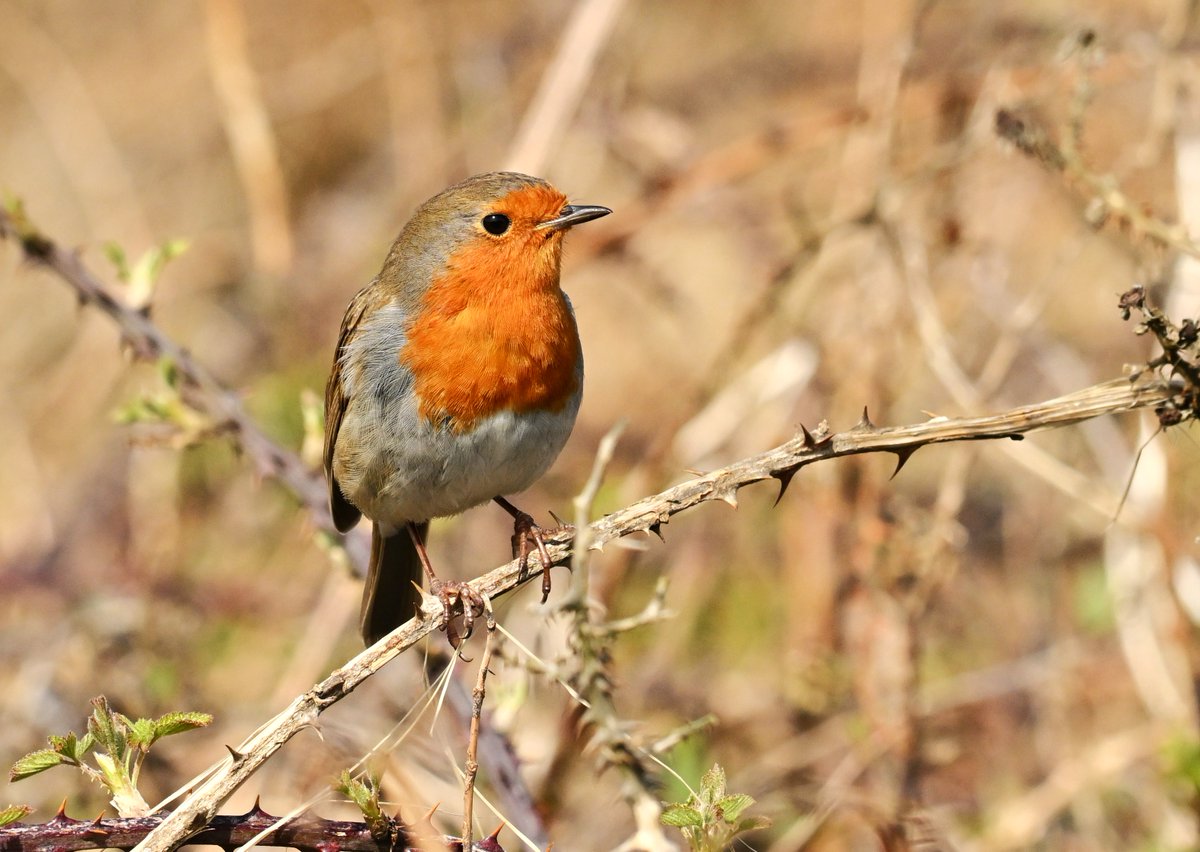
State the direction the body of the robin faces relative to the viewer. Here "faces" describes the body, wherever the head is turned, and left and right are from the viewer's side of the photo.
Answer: facing the viewer and to the right of the viewer

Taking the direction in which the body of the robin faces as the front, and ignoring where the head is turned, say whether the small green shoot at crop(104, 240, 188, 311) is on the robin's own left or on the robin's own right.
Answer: on the robin's own right
